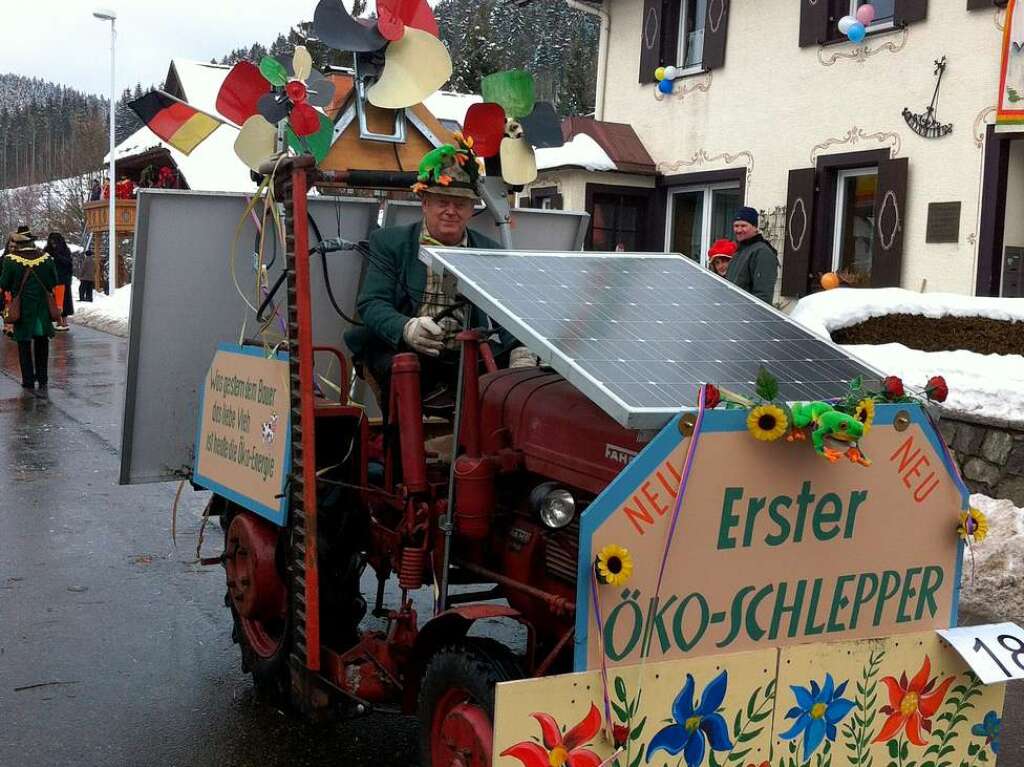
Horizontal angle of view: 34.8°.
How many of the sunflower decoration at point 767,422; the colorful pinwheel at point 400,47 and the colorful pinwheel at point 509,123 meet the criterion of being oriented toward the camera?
3

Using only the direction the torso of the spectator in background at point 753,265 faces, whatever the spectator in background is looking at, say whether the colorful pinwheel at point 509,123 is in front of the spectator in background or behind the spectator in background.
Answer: in front

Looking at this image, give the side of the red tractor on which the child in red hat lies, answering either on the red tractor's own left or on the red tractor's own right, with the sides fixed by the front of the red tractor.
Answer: on the red tractor's own left

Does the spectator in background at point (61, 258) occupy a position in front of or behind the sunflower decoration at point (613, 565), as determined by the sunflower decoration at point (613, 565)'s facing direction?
behind

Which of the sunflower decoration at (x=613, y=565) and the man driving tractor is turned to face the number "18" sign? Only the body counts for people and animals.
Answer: the man driving tractor

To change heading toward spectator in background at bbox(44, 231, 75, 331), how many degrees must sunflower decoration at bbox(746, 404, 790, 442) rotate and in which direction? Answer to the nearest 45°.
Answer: approximately 135° to its right

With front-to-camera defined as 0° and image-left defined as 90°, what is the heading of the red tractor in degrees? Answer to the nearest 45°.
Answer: approximately 315°

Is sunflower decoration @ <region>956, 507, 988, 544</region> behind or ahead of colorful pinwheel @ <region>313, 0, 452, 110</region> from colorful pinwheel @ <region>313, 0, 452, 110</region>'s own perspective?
ahead

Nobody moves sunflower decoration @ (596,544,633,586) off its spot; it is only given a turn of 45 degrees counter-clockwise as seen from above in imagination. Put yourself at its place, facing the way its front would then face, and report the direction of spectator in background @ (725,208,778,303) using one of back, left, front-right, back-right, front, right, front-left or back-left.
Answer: back-left

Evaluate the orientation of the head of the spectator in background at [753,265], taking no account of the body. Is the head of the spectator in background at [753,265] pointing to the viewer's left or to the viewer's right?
to the viewer's left

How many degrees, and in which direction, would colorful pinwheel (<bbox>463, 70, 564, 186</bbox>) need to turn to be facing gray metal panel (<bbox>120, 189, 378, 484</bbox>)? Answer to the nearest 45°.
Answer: approximately 90° to its right

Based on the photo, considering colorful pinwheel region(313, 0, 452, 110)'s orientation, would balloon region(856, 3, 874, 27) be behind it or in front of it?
behind
